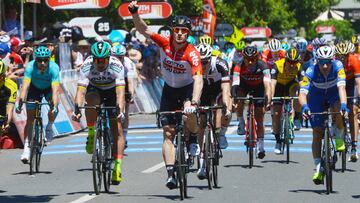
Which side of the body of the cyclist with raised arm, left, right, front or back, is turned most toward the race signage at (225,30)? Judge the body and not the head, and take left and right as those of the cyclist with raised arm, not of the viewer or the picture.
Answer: back

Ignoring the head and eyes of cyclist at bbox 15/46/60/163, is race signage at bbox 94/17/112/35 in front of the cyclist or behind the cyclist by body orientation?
behind

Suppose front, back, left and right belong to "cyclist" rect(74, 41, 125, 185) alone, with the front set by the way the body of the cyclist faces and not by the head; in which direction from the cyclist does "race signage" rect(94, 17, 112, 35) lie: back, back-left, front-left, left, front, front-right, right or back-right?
back
